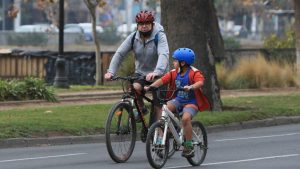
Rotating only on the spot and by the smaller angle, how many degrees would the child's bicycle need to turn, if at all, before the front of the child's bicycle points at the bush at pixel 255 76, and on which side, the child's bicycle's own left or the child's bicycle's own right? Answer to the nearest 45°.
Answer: approximately 135° to the child's bicycle's own right

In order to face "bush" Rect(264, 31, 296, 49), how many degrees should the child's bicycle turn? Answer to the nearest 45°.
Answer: approximately 135° to its right

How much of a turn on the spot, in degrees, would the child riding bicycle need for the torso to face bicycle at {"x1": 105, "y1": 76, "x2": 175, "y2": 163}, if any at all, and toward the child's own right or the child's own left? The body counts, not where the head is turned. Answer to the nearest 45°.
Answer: approximately 45° to the child's own right

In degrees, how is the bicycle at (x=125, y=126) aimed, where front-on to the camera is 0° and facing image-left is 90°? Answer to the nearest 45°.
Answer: approximately 45°

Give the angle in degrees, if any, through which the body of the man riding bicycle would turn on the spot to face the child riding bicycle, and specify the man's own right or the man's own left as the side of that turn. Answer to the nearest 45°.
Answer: approximately 90° to the man's own left

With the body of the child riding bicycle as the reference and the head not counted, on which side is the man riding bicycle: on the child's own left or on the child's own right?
on the child's own right

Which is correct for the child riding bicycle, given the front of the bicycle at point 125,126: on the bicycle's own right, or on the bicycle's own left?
on the bicycle's own left

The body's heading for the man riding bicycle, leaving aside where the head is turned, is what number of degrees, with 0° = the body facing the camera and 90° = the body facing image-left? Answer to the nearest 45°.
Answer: approximately 45°

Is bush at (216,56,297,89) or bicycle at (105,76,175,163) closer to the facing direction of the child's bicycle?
the bicycle
